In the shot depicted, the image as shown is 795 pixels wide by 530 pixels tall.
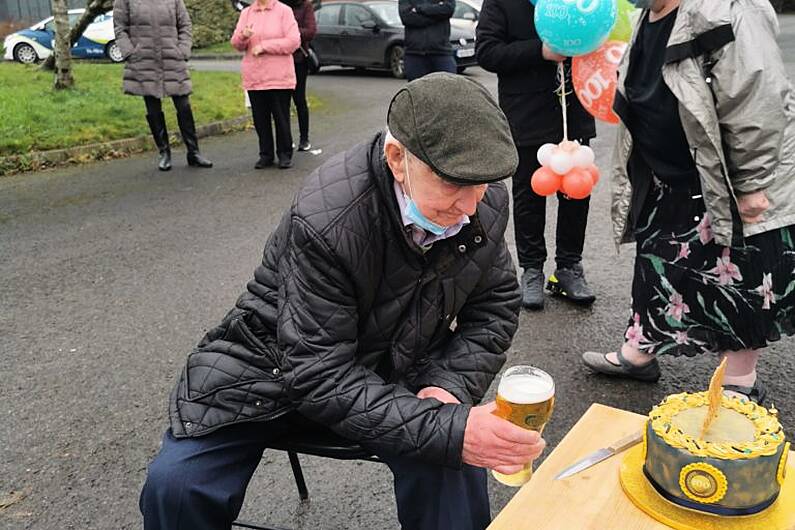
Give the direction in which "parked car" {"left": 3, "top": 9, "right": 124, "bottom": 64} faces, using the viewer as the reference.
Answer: facing to the left of the viewer

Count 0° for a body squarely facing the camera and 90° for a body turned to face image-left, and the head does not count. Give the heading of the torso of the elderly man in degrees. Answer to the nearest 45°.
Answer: approximately 315°

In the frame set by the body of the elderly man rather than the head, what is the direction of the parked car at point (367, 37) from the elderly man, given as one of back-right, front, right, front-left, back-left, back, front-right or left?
back-left

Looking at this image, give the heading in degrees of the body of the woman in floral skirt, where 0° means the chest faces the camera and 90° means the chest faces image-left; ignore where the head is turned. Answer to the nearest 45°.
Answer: approximately 45°

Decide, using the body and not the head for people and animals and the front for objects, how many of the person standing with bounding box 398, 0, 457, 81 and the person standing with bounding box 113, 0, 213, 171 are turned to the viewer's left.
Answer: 0

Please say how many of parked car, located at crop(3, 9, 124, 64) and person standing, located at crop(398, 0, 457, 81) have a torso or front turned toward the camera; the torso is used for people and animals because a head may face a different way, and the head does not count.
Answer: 1

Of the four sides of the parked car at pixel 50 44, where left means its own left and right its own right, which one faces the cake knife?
left

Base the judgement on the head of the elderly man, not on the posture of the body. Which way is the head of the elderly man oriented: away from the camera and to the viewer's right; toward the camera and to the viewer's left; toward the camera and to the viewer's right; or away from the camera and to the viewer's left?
toward the camera and to the viewer's right
